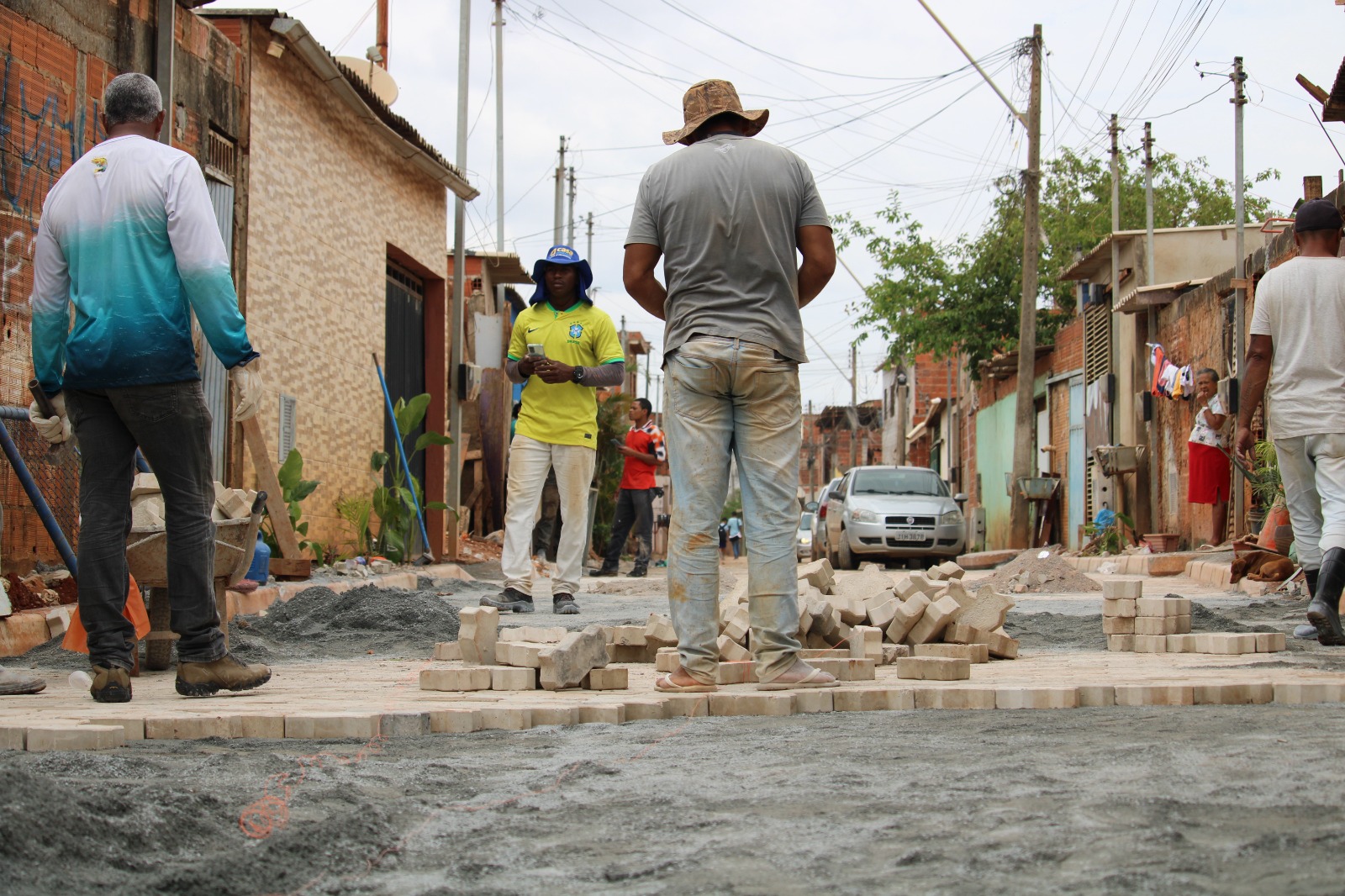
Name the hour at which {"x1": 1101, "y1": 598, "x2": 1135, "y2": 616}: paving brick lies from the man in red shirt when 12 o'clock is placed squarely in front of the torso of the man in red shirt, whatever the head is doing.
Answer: The paving brick is roughly at 10 o'clock from the man in red shirt.

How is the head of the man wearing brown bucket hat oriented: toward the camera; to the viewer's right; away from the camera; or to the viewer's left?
away from the camera

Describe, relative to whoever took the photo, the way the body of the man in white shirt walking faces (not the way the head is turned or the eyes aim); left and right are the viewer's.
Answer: facing away from the viewer

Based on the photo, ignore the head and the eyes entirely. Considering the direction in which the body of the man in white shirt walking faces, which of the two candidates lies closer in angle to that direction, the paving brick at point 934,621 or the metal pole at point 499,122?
the metal pole

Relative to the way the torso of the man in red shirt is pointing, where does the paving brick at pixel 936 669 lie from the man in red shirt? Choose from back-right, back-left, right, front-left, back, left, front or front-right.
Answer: front-left

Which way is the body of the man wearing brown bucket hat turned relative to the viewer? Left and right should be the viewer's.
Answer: facing away from the viewer

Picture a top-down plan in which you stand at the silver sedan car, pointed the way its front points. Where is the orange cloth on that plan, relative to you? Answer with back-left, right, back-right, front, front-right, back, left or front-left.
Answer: front

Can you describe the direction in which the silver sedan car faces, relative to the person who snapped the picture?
facing the viewer

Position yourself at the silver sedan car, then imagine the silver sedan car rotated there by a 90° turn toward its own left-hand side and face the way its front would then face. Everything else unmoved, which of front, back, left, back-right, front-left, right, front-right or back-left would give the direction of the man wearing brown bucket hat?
right

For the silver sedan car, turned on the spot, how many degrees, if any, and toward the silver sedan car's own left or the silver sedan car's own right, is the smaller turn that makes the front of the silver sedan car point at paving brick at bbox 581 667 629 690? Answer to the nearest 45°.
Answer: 0° — it already faces it

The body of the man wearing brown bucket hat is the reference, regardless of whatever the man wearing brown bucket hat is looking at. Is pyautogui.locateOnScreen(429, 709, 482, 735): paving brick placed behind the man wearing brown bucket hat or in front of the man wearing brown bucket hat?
behind

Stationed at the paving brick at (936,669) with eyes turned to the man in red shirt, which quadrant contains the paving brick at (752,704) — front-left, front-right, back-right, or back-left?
back-left
